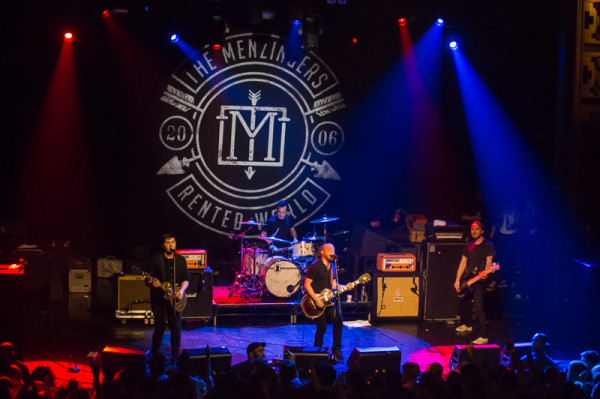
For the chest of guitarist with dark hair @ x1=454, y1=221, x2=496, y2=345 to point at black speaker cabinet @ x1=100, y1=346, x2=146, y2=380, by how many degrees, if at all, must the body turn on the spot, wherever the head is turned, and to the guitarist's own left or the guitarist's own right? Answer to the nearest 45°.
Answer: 0° — they already face it

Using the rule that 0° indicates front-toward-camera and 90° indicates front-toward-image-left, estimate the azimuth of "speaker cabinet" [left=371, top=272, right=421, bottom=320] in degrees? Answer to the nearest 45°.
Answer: approximately 0°

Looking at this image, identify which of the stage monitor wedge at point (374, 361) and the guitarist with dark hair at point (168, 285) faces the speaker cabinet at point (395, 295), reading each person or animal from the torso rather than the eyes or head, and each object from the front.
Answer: the stage monitor wedge

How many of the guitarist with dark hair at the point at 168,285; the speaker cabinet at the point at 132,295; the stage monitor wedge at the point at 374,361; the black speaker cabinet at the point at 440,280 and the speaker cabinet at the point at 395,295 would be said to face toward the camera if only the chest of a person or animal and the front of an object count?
4

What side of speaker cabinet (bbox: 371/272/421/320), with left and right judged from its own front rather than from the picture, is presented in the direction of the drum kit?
right

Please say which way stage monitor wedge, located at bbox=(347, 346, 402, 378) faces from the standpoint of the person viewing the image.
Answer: facing away from the viewer

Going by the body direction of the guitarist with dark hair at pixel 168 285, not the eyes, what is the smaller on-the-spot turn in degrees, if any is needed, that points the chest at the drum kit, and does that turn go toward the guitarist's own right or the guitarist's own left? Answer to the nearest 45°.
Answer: approximately 135° to the guitarist's own left
